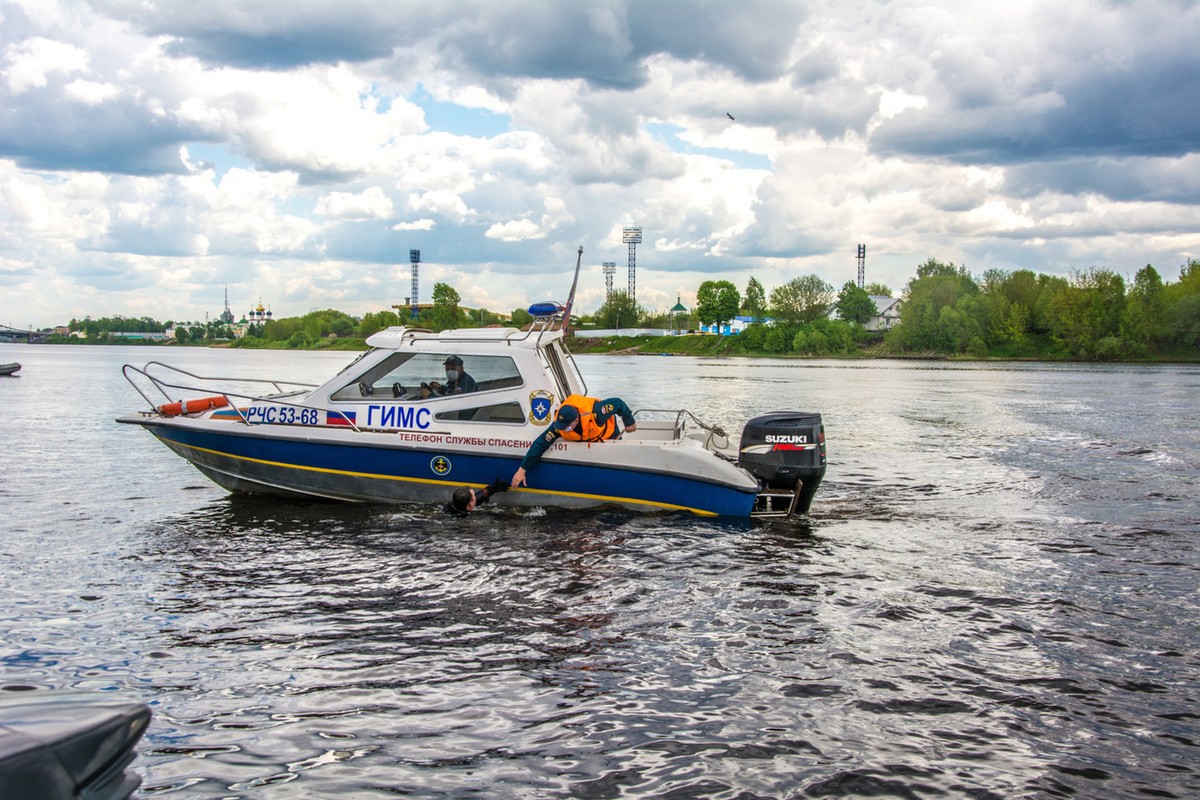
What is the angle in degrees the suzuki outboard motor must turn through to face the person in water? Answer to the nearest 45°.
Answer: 0° — it already faces them

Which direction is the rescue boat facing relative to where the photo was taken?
to the viewer's left

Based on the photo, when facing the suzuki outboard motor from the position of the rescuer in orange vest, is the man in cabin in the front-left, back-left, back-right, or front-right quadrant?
back-left

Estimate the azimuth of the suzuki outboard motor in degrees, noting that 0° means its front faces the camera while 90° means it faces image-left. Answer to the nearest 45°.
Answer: approximately 90°

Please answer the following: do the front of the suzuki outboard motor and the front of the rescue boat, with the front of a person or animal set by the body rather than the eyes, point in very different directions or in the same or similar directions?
same or similar directions

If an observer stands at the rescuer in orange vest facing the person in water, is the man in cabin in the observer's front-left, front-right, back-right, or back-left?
front-right

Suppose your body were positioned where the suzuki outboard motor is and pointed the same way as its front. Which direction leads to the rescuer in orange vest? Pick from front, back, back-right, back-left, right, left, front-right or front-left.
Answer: front

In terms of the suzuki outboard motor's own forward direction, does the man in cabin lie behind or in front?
in front

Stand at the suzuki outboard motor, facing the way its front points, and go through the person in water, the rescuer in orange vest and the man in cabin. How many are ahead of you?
3
